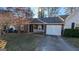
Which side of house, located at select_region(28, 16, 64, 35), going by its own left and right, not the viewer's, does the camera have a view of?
front
